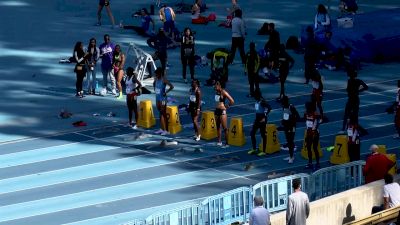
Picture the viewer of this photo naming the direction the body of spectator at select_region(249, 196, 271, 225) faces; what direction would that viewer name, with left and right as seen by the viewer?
facing away from the viewer

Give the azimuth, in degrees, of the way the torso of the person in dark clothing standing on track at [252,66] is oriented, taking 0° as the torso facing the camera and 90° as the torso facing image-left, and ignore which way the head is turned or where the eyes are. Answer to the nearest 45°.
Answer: approximately 45°

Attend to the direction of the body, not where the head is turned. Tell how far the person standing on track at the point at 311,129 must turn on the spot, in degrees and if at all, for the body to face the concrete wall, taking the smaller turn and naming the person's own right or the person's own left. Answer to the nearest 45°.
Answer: approximately 45° to the person's own left

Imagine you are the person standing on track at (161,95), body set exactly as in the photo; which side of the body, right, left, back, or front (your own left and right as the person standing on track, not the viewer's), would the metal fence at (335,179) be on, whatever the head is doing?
left

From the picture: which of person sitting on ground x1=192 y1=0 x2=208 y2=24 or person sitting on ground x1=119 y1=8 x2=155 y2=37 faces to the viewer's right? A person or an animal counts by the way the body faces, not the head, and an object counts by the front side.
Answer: person sitting on ground x1=192 y1=0 x2=208 y2=24

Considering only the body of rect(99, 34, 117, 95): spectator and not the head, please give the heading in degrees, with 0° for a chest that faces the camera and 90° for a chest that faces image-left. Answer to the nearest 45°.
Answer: approximately 0°
